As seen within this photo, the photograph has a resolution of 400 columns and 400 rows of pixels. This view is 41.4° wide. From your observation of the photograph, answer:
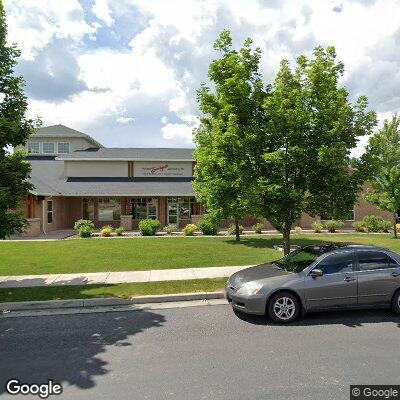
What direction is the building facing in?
toward the camera

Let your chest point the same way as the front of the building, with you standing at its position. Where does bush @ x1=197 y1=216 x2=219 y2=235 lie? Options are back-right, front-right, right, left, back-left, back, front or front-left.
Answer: front-left

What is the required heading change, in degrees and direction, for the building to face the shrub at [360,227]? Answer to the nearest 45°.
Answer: approximately 90° to its left

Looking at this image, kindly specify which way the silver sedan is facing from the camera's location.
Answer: facing the viewer and to the left of the viewer

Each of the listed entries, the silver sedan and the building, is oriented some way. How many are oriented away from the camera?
0

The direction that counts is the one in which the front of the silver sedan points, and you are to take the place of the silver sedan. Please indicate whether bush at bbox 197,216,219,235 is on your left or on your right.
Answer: on your right

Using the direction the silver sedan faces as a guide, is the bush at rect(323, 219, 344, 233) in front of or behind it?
behind
